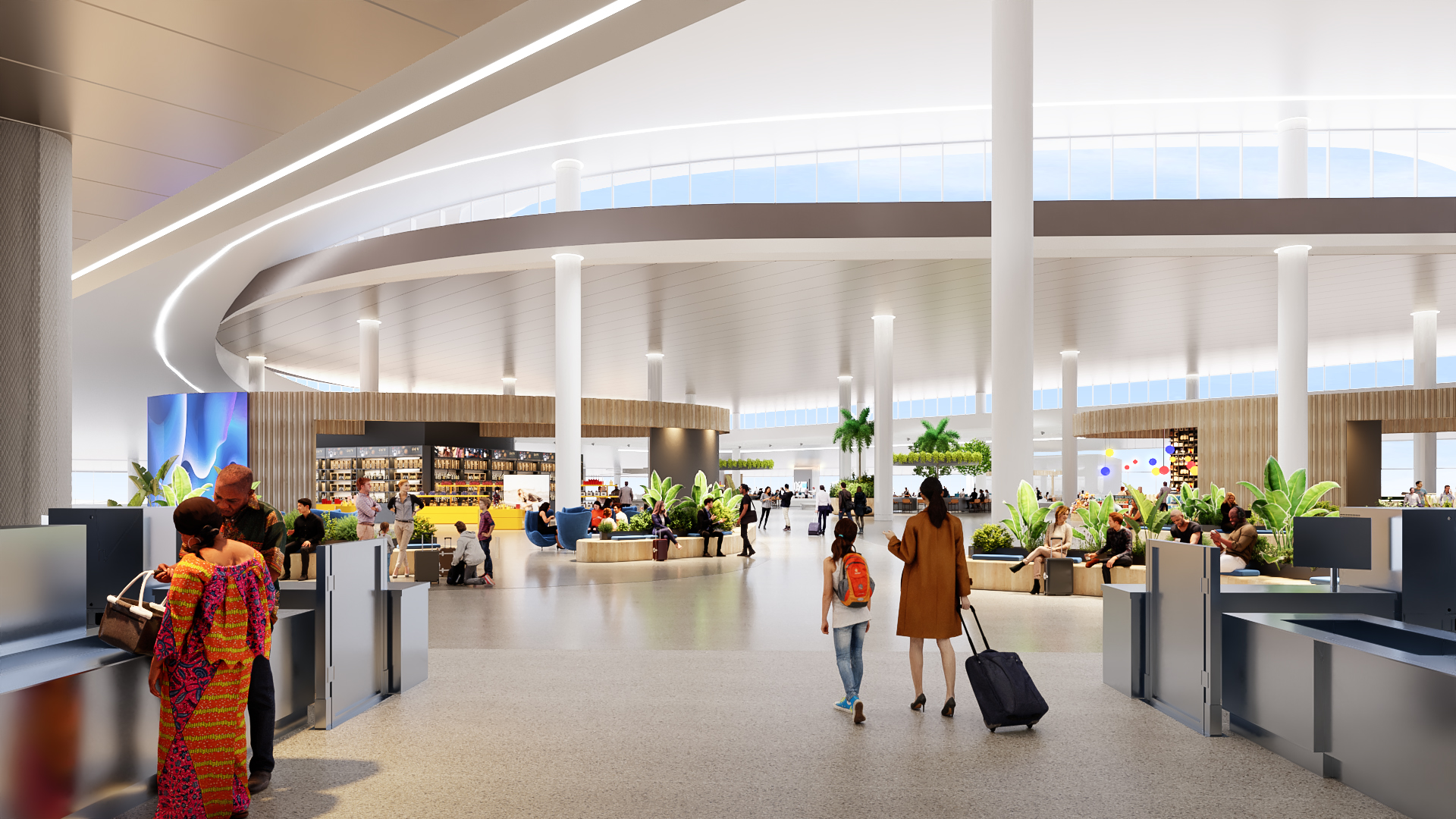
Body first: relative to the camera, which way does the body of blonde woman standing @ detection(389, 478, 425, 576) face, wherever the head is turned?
toward the camera

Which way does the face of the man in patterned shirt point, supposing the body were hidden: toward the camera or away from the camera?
toward the camera

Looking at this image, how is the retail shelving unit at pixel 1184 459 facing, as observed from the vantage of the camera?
facing the viewer

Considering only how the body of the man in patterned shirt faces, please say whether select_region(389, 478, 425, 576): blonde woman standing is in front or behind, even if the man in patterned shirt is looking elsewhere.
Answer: behind

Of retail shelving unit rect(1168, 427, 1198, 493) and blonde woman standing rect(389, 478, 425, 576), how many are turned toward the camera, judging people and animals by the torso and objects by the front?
2

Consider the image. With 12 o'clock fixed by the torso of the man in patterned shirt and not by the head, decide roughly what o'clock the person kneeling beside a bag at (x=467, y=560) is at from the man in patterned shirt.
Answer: The person kneeling beside a bag is roughly at 5 o'clock from the man in patterned shirt.

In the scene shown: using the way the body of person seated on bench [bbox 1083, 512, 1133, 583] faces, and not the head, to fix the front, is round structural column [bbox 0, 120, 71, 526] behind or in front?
in front

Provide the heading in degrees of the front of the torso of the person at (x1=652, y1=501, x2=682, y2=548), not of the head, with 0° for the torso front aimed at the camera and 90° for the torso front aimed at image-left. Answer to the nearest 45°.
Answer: approximately 315°

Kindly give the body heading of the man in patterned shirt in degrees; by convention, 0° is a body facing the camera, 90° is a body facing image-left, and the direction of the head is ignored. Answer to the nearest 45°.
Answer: approximately 45°

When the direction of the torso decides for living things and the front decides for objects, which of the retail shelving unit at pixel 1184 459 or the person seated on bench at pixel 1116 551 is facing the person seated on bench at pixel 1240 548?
the retail shelving unit

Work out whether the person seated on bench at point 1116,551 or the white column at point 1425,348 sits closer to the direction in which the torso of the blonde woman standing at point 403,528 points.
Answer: the person seated on bench

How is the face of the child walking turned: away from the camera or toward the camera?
away from the camera

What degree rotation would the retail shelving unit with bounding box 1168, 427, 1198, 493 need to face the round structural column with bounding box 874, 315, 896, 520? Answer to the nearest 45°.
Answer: approximately 45° to its right
